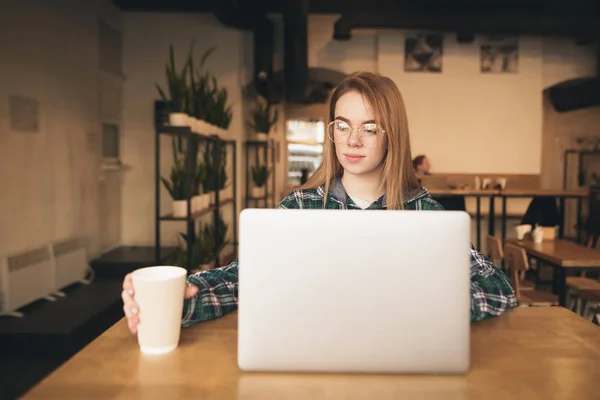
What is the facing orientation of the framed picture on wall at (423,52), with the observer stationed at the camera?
facing the viewer

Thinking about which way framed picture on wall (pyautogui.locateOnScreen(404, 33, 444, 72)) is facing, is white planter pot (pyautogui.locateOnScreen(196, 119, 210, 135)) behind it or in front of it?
in front

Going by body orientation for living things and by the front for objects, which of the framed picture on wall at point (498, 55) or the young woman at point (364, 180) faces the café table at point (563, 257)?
the framed picture on wall

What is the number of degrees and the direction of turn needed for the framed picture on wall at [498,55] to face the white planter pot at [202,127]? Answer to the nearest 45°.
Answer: approximately 45° to its right

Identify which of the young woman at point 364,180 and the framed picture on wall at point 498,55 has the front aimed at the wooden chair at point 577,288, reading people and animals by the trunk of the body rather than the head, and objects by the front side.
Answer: the framed picture on wall

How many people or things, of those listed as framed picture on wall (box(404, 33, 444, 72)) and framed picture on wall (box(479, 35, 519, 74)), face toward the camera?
2

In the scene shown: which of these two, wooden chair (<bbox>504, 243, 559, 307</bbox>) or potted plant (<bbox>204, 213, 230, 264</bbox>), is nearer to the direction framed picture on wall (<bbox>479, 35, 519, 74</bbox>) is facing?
the wooden chair

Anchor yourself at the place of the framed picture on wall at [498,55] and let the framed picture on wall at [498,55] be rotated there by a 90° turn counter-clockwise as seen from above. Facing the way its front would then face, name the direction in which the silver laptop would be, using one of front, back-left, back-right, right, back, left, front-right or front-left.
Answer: right

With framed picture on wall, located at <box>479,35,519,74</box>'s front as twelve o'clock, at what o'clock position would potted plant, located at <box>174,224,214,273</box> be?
The potted plant is roughly at 1 o'clock from the framed picture on wall.

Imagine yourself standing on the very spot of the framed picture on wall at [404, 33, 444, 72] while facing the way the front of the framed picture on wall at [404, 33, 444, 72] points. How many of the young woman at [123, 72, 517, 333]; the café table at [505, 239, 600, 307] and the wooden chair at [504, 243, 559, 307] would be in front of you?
3

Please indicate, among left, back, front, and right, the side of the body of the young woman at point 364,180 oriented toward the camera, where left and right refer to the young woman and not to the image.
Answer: front

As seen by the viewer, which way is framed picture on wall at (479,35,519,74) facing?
toward the camera

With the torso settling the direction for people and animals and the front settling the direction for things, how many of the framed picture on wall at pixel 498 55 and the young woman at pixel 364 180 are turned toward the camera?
2

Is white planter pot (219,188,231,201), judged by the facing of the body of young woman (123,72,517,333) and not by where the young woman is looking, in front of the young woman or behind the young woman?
behind
